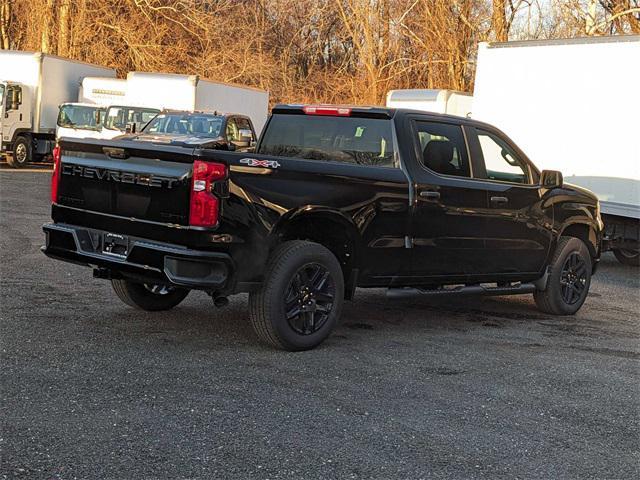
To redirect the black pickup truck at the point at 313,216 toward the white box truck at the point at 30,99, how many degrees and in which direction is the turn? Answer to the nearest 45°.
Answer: approximately 90° to its left

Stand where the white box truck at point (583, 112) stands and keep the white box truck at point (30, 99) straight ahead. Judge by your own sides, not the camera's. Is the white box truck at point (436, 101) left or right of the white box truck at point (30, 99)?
right

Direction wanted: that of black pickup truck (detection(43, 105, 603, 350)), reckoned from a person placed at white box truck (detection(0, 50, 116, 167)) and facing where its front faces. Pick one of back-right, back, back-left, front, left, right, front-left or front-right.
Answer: front-left

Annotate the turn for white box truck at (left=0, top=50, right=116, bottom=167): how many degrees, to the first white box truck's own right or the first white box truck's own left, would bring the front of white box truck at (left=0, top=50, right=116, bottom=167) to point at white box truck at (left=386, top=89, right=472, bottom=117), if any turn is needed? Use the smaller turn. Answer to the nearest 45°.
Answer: approximately 90° to the first white box truck's own left

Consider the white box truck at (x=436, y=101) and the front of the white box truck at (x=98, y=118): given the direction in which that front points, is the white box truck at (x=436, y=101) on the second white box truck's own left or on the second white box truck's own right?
on the second white box truck's own left

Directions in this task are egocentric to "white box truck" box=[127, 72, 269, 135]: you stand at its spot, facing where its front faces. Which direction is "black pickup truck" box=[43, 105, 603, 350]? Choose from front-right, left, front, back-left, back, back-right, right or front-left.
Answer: front-left

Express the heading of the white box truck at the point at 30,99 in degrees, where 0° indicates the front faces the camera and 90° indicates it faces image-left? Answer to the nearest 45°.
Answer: approximately 45°

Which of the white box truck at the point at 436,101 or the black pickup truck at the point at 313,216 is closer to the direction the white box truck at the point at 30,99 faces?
the black pickup truck

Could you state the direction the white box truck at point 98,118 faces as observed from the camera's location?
facing the viewer and to the left of the viewer

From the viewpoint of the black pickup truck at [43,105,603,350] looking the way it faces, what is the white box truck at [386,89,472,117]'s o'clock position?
The white box truck is roughly at 11 o'clock from the black pickup truck.

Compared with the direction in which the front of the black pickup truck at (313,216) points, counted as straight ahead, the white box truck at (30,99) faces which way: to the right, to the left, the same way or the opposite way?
the opposite way

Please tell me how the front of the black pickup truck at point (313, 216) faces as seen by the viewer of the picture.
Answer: facing away from the viewer and to the right of the viewer

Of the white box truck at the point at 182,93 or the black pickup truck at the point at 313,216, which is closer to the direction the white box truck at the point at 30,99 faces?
the black pickup truck

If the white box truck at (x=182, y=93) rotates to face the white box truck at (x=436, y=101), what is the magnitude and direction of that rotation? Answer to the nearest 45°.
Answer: approximately 90° to its left

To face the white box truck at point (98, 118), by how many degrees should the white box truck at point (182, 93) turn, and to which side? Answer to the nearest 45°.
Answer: approximately 45° to its right

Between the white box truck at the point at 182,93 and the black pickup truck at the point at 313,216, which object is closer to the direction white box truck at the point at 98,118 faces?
the black pickup truck
